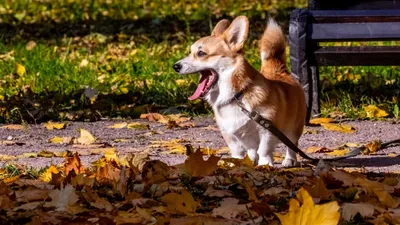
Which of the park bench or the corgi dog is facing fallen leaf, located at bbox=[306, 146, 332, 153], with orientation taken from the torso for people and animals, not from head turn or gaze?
the park bench

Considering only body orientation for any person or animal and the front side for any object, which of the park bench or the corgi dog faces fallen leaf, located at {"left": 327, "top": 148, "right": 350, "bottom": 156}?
the park bench

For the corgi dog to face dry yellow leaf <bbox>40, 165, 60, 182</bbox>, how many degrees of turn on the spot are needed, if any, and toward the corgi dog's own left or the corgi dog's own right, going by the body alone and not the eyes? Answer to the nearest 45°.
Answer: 0° — it already faces it

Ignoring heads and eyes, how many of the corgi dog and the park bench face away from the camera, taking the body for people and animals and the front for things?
0

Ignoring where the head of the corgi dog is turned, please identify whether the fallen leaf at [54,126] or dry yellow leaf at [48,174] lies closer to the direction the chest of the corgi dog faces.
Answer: the dry yellow leaf

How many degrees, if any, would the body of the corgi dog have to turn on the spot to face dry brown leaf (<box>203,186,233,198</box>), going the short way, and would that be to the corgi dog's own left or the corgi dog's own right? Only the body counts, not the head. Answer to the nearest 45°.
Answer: approximately 45° to the corgi dog's own left

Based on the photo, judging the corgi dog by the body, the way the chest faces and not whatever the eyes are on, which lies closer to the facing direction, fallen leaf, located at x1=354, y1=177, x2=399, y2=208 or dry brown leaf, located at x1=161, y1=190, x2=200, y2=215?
the dry brown leaf

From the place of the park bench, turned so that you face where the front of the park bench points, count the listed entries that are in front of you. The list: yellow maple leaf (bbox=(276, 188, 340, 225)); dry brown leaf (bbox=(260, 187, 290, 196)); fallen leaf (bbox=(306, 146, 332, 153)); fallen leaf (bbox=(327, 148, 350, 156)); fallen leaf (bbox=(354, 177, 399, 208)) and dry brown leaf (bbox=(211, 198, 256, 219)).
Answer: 6
